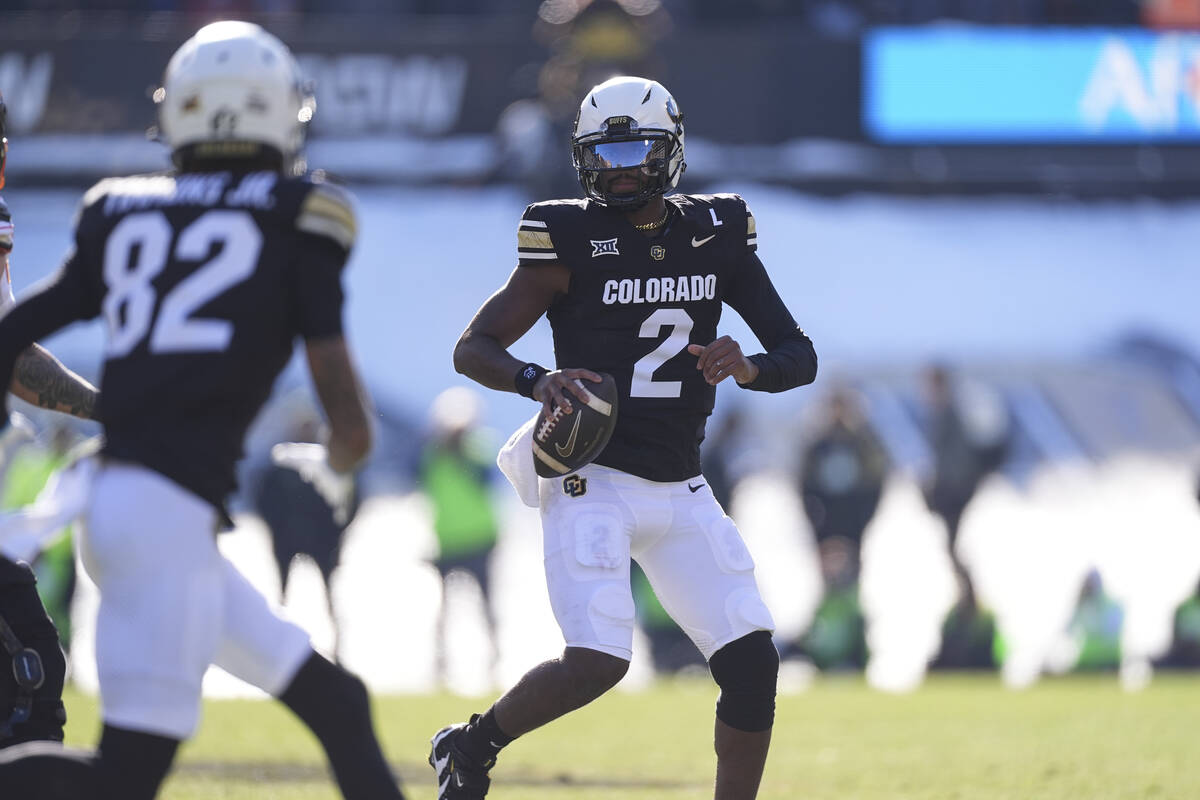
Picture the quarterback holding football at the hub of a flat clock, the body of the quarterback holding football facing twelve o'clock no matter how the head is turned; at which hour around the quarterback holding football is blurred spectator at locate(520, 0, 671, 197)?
The blurred spectator is roughly at 6 o'clock from the quarterback holding football.

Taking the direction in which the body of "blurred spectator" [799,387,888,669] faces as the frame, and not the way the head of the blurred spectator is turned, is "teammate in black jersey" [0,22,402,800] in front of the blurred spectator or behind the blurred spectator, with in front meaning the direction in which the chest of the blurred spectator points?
in front

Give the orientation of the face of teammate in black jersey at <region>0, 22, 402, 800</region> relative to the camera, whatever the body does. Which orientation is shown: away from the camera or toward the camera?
away from the camera

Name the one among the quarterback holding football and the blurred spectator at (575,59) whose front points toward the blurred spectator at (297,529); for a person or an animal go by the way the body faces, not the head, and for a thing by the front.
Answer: the blurred spectator at (575,59)

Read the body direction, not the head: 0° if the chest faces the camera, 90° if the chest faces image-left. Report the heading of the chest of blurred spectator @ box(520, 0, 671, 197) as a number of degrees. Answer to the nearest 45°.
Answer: approximately 0°

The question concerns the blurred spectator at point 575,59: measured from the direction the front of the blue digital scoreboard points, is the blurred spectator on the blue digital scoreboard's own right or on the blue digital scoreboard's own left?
on the blue digital scoreboard's own right

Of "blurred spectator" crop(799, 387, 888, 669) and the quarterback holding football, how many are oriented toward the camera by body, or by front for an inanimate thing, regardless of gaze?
2

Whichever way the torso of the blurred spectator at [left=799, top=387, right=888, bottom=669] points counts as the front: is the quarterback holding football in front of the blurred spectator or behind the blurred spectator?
in front

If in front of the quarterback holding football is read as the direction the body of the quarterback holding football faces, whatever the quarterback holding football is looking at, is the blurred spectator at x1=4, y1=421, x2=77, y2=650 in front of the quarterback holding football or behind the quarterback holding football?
behind

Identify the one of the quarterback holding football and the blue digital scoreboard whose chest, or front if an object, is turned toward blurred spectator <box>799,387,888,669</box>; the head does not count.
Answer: the blue digital scoreboard
